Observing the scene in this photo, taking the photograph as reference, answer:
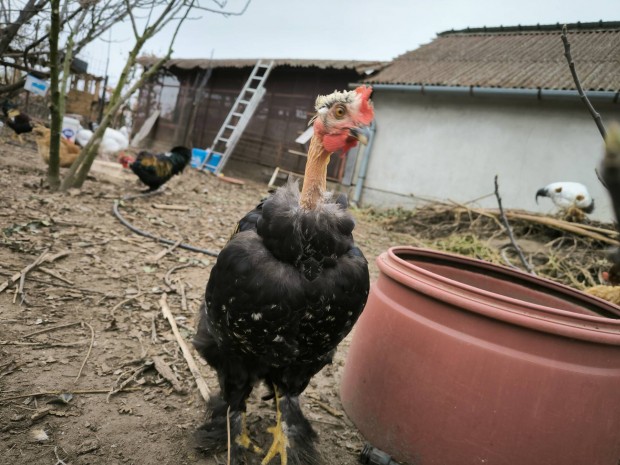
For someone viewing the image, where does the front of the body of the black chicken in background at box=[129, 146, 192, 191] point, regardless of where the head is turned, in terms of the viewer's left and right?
facing to the left of the viewer

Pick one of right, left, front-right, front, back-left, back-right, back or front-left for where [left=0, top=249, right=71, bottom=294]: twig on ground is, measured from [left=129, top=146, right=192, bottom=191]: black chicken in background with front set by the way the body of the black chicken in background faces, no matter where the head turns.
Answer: left

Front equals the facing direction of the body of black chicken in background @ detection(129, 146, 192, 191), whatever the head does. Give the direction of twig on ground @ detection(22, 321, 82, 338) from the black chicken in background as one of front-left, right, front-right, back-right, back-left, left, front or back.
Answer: left

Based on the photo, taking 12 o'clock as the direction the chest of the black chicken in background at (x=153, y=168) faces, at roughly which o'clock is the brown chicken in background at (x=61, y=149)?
The brown chicken in background is roughly at 1 o'clock from the black chicken in background.

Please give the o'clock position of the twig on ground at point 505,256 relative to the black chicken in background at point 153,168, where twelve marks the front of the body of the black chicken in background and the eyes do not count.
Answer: The twig on ground is roughly at 7 o'clock from the black chicken in background.

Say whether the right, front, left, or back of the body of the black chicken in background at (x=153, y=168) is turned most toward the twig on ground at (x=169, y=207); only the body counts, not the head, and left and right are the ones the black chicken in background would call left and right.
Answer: left

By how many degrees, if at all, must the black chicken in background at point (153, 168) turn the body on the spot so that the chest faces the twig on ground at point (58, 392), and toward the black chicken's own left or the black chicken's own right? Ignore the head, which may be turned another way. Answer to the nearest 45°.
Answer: approximately 90° to the black chicken's own left

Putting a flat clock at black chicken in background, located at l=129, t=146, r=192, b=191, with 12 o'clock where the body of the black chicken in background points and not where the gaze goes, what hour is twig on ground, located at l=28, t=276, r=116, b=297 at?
The twig on ground is roughly at 9 o'clock from the black chicken in background.
